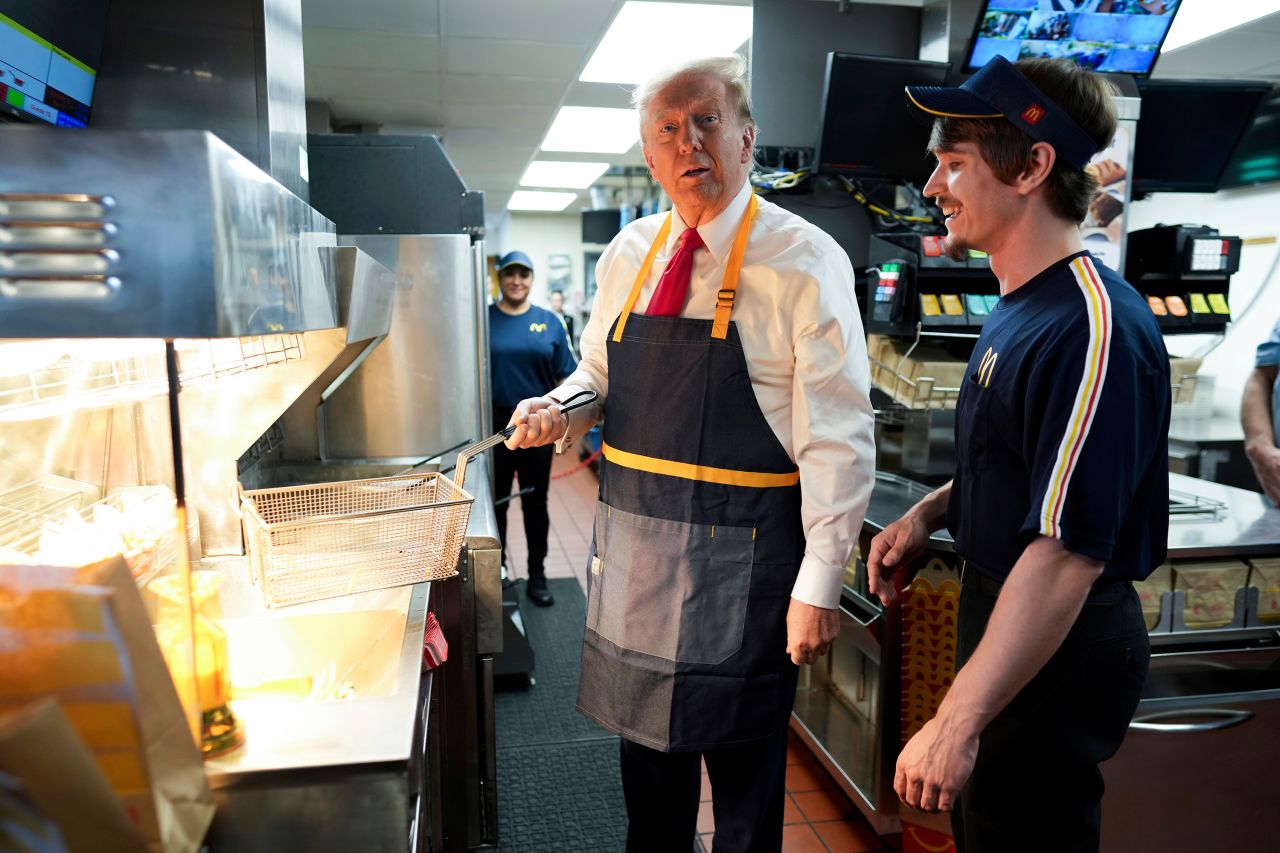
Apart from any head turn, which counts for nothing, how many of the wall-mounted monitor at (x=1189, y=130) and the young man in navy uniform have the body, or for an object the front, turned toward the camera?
1

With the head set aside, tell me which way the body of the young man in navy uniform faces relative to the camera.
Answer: to the viewer's left

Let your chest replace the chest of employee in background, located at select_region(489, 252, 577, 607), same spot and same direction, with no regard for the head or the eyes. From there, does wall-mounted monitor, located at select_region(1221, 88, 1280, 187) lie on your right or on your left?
on your left

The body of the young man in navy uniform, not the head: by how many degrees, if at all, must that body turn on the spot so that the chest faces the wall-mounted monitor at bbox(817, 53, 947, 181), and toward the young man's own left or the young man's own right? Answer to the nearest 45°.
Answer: approximately 90° to the young man's own right

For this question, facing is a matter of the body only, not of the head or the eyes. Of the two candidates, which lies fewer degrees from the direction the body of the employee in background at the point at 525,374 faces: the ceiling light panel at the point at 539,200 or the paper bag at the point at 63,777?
the paper bag

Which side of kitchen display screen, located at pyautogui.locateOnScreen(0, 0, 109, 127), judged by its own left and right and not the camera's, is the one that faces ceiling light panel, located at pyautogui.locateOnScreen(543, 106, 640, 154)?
left

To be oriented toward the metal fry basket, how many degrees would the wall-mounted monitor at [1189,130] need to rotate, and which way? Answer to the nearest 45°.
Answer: approximately 45° to its right

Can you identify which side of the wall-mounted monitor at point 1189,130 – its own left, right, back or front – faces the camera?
front

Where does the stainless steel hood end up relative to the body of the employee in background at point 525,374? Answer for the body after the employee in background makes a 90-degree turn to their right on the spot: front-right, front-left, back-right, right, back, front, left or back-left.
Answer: left

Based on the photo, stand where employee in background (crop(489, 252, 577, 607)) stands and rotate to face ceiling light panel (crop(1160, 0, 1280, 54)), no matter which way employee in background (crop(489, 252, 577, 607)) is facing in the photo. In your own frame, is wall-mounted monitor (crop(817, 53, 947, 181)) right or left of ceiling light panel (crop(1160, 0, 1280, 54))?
right

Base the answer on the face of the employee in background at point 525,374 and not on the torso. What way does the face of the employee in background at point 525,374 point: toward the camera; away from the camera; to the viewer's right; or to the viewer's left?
toward the camera

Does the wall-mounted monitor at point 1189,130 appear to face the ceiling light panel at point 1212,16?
no

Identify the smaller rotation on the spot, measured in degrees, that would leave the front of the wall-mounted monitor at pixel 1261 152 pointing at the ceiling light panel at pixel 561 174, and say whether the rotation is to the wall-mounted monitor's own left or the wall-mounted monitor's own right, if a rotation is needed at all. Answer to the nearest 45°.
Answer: approximately 45° to the wall-mounted monitor's own right

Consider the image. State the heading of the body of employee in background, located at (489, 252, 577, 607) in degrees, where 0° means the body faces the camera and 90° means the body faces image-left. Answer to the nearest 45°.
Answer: approximately 0°

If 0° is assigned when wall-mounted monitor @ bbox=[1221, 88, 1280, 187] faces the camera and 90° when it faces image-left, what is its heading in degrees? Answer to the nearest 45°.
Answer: approximately 45°

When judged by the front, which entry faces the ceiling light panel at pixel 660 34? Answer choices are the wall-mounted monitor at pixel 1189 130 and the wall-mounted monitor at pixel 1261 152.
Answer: the wall-mounted monitor at pixel 1261 152

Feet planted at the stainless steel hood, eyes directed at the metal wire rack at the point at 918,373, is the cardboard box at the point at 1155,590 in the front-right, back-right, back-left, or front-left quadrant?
front-right

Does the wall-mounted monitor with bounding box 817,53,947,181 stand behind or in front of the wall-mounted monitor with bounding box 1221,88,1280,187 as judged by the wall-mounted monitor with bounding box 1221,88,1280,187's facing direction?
in front

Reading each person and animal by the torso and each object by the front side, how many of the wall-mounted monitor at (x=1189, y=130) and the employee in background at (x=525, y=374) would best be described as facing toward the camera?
2

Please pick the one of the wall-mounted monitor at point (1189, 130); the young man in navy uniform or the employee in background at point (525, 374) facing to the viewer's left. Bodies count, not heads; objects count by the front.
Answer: the young man in navy uniform
